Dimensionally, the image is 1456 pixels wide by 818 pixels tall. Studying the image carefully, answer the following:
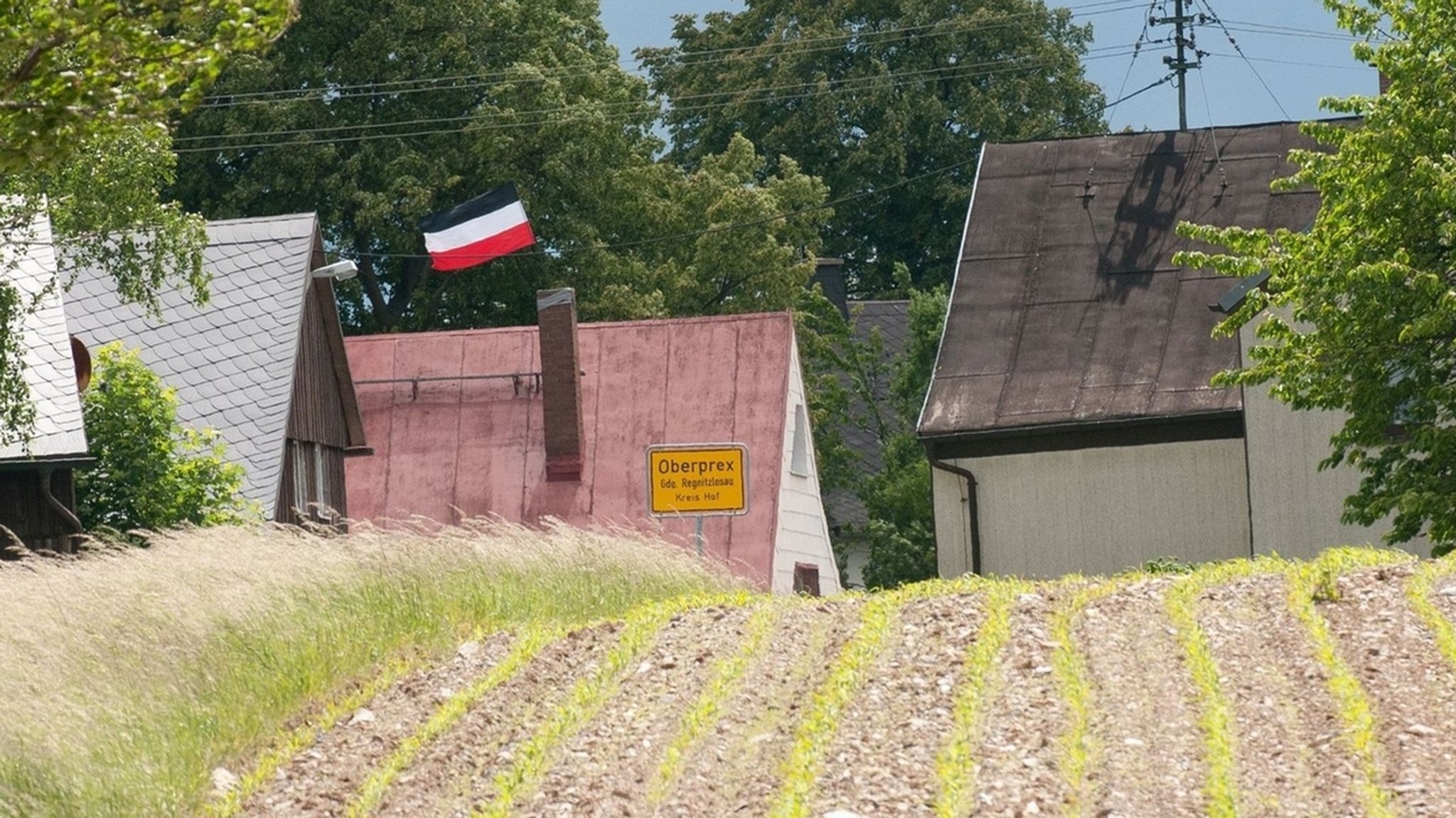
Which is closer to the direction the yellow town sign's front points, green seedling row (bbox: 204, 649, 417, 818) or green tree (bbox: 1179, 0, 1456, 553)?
the green seedling row

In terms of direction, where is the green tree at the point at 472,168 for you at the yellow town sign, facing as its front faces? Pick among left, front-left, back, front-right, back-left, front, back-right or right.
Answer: back

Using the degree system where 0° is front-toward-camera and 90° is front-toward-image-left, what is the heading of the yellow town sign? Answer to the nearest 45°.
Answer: approximately 0°

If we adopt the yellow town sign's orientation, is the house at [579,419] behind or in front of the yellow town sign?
behind

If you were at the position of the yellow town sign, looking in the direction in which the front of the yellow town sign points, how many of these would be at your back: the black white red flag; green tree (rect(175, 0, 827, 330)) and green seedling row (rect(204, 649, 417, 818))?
2

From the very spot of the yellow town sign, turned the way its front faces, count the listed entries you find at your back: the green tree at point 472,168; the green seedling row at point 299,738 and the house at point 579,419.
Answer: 2

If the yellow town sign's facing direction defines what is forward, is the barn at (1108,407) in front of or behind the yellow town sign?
behind

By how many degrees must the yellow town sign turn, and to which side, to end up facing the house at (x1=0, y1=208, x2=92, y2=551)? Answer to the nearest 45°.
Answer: approximately 135° to its right

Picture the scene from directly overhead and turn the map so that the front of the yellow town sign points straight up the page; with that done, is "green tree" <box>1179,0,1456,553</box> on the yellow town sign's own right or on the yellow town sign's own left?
on the yellow town sign's own left

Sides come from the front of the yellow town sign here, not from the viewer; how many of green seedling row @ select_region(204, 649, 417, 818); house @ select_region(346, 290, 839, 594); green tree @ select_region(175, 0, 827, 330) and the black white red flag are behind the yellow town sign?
3

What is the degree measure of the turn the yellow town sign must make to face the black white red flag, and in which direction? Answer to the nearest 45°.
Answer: approximately 180°
